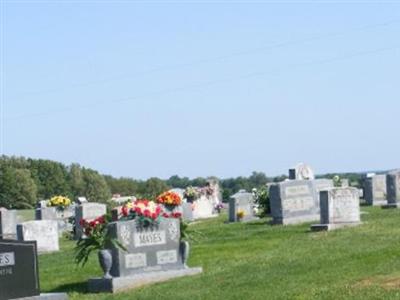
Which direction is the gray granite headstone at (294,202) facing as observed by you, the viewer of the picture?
facing the viewer and to the right of the viewer

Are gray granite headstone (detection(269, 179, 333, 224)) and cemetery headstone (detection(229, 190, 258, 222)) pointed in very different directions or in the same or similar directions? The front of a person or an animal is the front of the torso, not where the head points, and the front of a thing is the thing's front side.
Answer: same or similar directions

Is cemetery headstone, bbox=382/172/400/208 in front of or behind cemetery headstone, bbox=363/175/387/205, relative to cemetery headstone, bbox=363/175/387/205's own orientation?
in front

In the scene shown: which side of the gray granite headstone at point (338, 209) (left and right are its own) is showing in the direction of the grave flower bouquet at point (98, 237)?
right

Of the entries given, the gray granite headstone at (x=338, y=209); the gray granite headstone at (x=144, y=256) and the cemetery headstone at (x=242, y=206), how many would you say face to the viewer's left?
0

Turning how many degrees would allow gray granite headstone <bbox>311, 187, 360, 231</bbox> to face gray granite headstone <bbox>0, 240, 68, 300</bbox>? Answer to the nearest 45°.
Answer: approximately 45° to its right

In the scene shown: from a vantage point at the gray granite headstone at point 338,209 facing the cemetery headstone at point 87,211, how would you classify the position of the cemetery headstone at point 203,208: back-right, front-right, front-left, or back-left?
front-right

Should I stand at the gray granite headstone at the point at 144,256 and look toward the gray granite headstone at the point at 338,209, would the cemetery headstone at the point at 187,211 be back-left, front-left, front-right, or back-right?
front-left

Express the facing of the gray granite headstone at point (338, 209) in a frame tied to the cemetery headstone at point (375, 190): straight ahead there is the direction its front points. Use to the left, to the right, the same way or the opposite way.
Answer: the same way

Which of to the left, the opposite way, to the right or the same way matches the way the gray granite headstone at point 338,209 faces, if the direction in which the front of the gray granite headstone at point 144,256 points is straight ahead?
the same way

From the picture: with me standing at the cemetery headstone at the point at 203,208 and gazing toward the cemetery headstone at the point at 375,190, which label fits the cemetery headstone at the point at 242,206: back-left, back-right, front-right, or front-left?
front-right

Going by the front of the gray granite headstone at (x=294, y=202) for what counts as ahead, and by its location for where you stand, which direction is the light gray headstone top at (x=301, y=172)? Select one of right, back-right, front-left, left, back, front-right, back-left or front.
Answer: back-left
